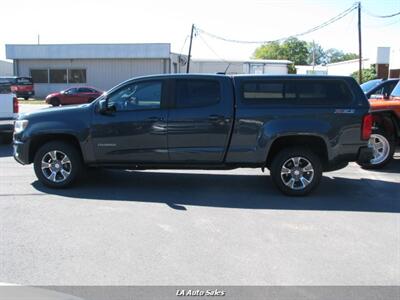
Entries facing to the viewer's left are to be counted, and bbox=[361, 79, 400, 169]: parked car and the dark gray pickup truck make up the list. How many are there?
2

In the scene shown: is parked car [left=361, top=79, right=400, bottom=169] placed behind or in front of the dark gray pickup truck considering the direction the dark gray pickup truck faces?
behind

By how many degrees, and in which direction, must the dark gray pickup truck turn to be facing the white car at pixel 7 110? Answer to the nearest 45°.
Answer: approximately 45° to its right

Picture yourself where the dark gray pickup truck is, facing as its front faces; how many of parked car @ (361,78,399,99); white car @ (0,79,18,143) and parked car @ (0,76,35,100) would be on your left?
0

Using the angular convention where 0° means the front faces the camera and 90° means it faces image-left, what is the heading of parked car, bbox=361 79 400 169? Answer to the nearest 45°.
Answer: approximately 90°

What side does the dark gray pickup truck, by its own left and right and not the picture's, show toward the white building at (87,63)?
right

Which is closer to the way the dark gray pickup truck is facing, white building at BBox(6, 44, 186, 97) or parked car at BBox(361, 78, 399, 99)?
the white building

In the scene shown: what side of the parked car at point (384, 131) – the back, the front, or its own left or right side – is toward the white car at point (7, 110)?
front

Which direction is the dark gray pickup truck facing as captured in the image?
to the viewer's left

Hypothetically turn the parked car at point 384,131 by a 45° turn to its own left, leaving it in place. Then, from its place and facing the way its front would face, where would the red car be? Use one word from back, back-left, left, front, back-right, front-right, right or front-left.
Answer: right

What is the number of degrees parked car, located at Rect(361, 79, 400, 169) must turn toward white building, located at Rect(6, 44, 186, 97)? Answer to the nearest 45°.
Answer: approximately 45° to its right

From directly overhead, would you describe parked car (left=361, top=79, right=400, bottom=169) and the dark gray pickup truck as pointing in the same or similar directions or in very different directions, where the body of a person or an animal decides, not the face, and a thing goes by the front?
same or similar directions
